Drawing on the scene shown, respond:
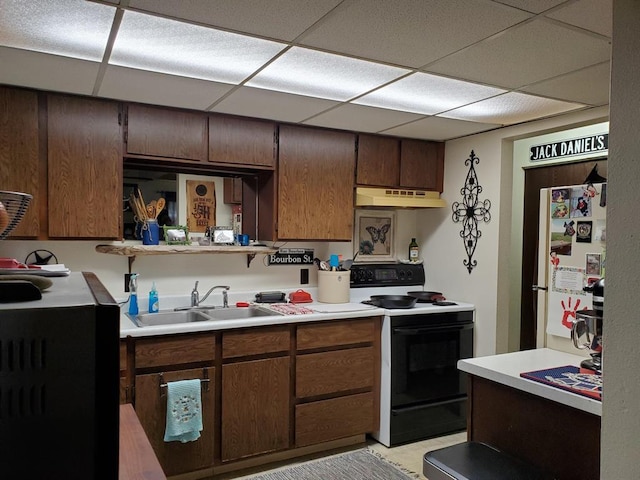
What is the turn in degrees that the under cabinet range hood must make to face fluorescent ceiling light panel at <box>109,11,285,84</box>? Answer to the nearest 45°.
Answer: approximately 90° to its right

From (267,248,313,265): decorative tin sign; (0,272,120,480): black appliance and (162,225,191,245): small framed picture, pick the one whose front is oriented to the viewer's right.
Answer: the black appliance

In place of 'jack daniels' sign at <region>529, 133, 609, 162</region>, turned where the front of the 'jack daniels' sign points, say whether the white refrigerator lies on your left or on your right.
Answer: on your left

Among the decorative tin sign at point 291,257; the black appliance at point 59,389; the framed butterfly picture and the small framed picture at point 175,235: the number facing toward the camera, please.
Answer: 3

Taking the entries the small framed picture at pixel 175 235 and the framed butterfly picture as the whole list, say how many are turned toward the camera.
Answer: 2

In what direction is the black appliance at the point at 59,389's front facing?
to the viewer's right

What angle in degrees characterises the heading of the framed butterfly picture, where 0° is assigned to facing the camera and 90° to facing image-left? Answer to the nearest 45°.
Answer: approximately 0°

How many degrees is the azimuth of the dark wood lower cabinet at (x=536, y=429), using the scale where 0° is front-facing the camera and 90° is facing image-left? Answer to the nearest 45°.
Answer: approximately 45°

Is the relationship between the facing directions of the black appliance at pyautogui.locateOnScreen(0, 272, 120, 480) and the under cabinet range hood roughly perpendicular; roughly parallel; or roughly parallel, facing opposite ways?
roughly perpendicular

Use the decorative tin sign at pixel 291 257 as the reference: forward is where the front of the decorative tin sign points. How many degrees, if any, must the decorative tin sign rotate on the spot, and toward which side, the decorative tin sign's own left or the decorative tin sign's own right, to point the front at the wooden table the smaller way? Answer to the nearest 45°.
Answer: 0° — it already faces it
